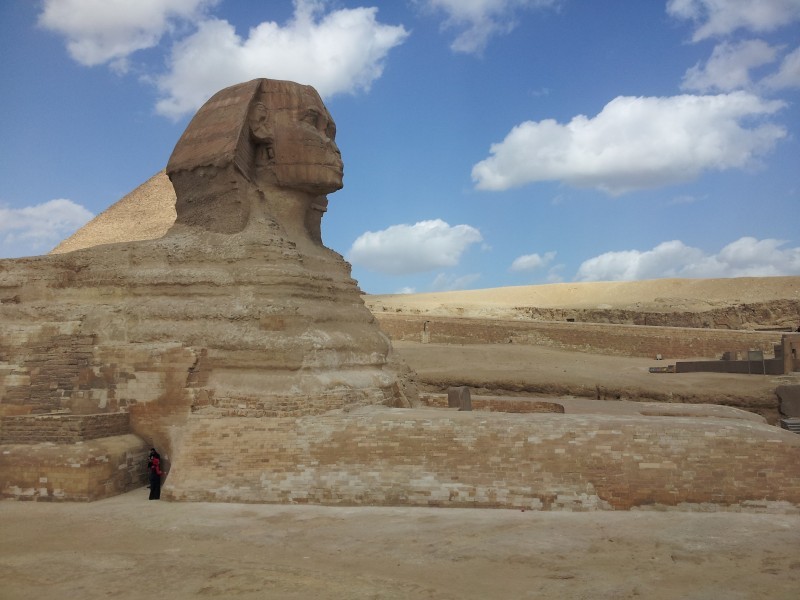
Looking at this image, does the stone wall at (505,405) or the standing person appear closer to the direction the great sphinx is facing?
the stone wall

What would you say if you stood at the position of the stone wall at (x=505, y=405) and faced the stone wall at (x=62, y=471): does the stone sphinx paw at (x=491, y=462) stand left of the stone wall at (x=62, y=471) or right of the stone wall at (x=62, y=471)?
left

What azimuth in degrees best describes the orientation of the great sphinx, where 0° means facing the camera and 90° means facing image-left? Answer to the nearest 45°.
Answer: approximately 270°

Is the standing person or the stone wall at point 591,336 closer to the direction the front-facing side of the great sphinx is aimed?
the stone wall

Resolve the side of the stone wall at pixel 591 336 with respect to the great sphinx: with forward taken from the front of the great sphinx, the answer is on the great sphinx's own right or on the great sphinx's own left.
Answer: on the great sphinx's own left

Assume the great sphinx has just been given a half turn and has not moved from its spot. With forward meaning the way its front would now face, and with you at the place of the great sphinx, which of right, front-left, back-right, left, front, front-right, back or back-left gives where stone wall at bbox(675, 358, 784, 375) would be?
back-right
